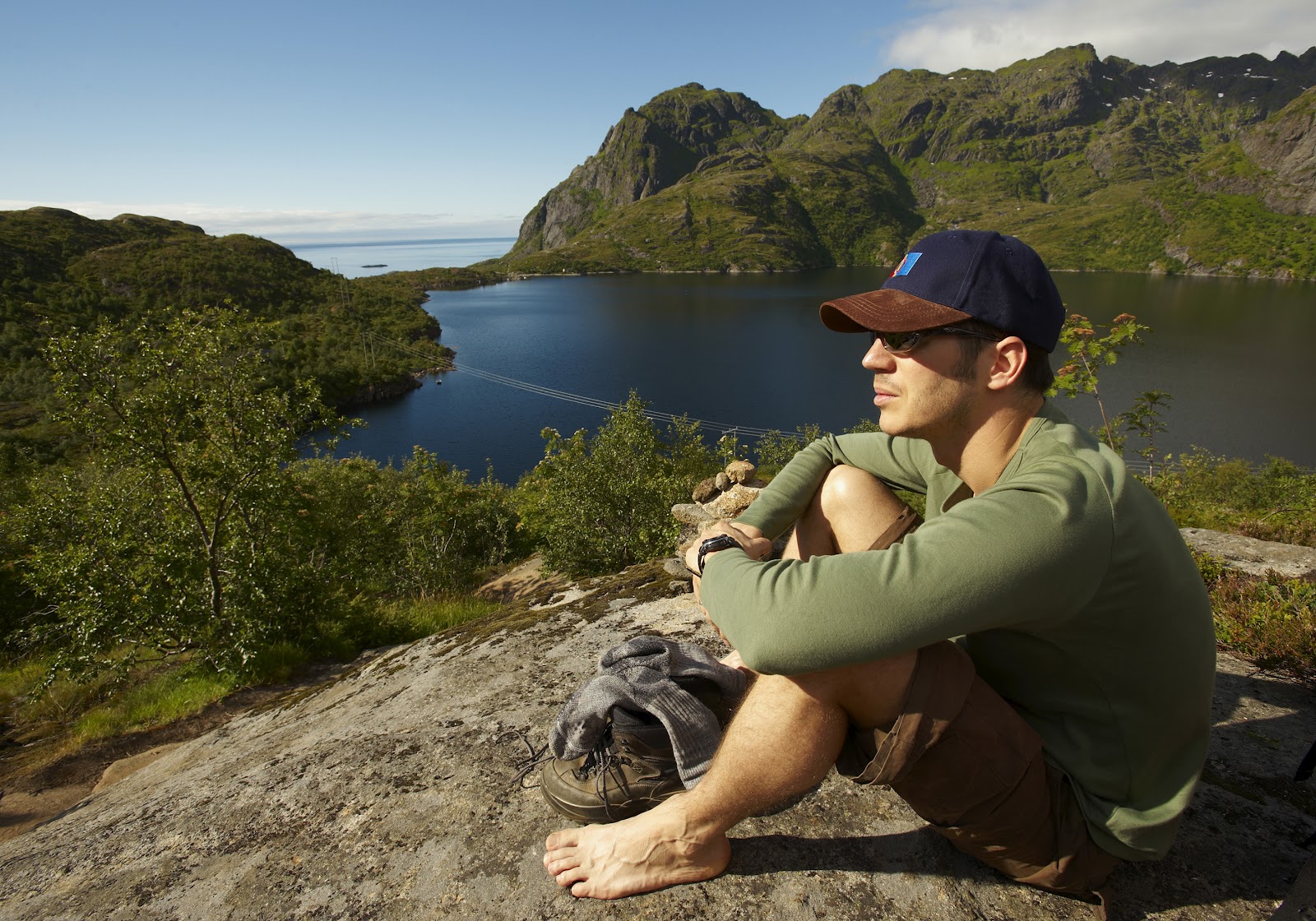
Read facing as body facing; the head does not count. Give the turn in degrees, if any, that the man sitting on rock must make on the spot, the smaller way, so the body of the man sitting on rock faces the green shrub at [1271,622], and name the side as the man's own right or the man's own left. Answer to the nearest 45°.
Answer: approximately 135° to the man's own right

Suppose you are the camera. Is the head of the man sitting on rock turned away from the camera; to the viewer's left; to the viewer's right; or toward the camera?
to the viewer's left

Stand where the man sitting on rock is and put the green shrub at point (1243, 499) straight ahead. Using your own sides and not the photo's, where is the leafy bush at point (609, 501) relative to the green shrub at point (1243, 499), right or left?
left

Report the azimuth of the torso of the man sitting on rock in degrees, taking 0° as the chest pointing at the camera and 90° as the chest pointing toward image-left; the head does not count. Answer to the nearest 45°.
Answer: approximately 90°

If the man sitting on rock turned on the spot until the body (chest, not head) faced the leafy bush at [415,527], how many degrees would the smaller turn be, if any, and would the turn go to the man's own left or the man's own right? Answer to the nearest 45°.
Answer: approximately 45° to the man's own right

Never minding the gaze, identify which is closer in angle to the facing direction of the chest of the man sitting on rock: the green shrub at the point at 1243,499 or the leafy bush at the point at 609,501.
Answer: the leafy bush

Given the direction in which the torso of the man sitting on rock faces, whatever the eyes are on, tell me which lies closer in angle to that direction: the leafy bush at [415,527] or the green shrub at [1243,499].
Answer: the leafy bush

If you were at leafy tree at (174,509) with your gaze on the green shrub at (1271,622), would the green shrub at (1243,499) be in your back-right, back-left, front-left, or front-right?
front-left
